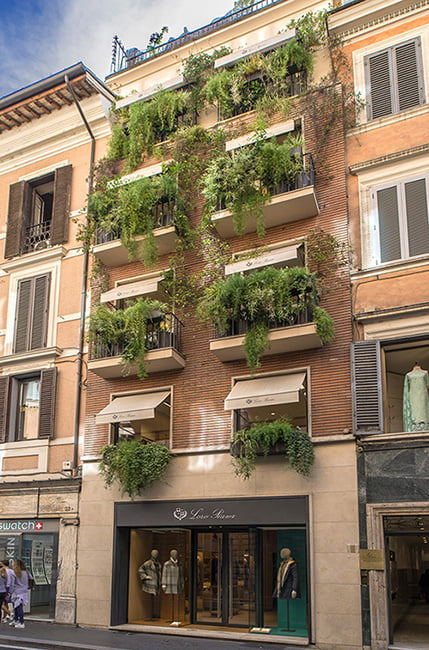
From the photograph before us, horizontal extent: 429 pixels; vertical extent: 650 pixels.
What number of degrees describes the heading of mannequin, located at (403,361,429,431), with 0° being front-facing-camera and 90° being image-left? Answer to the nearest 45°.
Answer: approximately 0°

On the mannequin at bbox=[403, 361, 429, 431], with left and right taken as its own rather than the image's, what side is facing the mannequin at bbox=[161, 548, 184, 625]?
right

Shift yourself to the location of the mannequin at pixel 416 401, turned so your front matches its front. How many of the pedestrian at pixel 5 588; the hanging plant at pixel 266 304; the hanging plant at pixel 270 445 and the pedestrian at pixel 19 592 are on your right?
4

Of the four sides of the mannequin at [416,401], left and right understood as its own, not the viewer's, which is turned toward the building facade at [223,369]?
right

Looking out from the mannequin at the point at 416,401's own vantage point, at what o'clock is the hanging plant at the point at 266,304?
The hanging plant is roughly at 3 o'clock from the mannequin.

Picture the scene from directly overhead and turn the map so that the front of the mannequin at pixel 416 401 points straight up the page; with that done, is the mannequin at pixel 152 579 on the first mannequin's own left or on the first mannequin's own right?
on the first mannequin's own right

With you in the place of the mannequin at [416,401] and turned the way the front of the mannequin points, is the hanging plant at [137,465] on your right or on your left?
on your right

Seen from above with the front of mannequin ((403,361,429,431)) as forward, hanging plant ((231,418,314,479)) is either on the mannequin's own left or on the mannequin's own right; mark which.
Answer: on the mannequin's own right

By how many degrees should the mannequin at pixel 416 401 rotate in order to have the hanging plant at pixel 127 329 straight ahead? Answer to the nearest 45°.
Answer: approximately 90° to its right

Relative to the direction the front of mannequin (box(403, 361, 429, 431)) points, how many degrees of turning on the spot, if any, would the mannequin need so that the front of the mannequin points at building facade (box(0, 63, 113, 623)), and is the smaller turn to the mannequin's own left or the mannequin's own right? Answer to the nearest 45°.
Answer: approximately 90° to the mannequin's own right

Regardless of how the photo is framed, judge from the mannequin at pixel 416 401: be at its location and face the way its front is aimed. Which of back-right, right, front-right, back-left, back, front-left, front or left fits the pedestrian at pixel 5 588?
right

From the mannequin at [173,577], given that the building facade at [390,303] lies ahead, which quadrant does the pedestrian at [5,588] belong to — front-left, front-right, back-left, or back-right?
back-right
